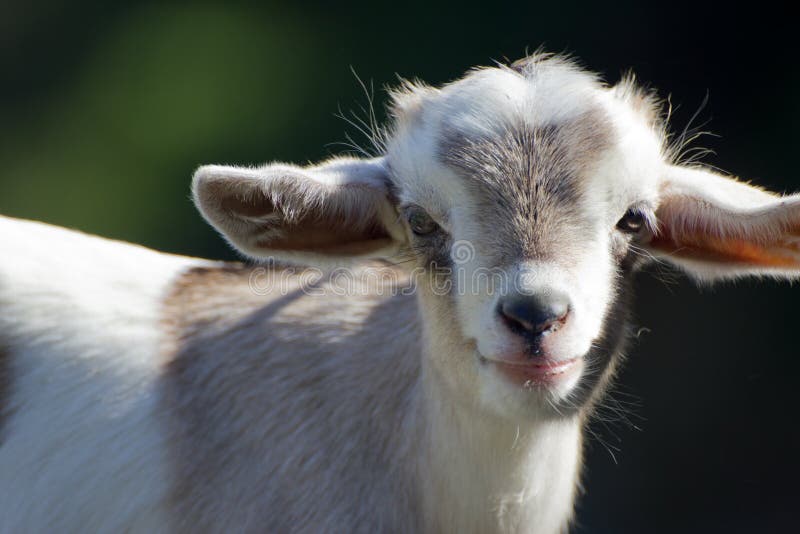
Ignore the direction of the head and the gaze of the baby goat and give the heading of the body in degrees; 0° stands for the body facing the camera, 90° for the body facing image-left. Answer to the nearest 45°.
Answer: approximately 270°
